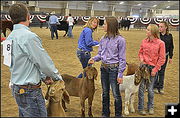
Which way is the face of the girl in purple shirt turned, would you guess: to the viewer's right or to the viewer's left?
to the viewer's left

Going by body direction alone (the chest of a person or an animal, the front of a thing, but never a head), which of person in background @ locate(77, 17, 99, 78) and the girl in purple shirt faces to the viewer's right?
the person in background

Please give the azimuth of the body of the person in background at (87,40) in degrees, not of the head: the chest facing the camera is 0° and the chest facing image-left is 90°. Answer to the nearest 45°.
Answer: approximately 270°
